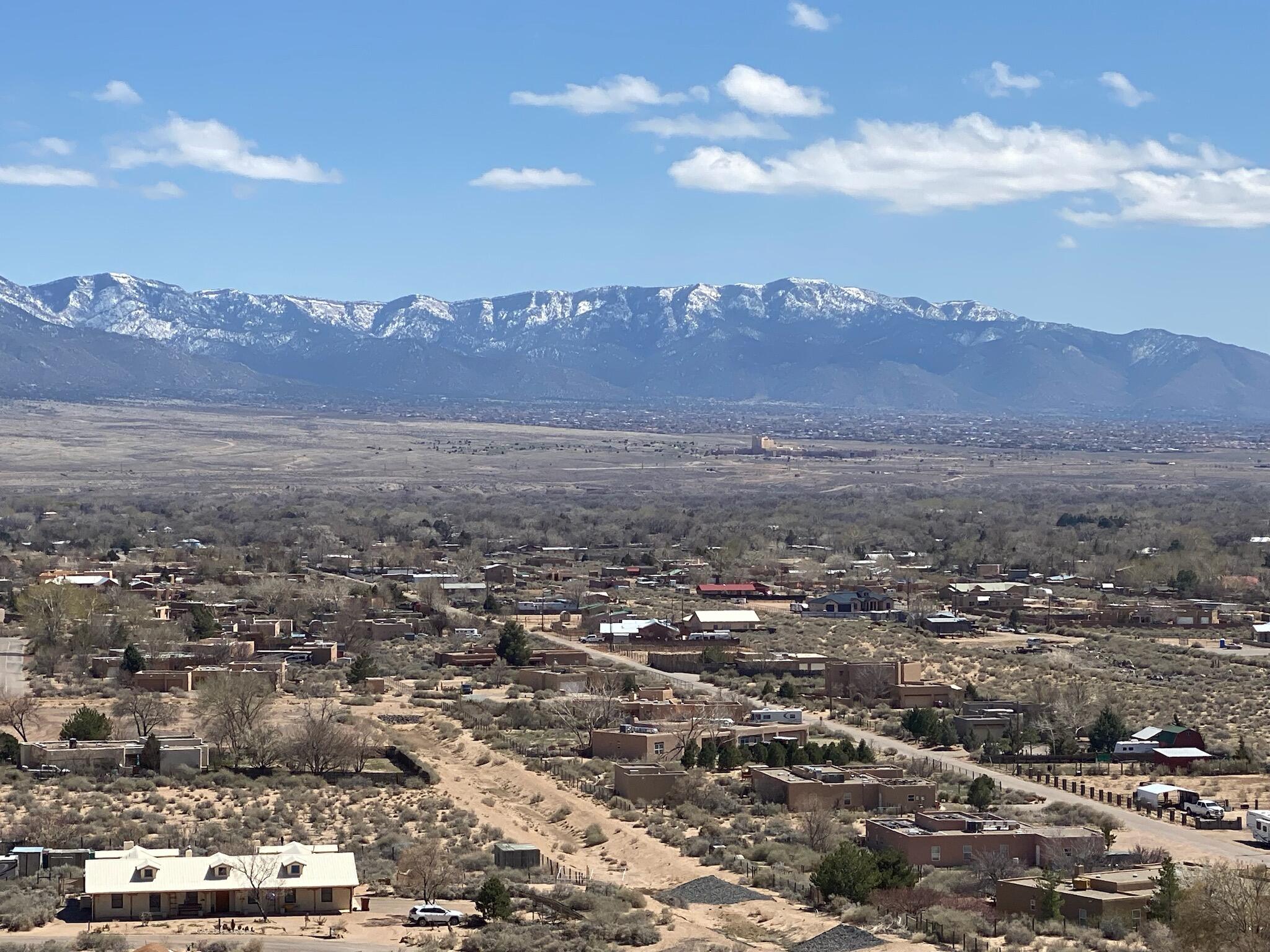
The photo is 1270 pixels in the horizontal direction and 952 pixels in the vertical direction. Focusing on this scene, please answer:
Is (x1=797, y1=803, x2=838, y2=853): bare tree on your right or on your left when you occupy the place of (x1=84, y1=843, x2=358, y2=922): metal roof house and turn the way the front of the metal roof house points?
on your left

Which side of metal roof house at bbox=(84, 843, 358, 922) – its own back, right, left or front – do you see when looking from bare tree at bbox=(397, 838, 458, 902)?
left

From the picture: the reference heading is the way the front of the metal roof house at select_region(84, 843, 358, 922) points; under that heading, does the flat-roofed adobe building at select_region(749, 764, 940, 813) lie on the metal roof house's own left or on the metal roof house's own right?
on the metal roof house's own left

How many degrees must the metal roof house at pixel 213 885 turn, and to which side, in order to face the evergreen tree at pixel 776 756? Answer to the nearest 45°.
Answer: approximately 135° to its left

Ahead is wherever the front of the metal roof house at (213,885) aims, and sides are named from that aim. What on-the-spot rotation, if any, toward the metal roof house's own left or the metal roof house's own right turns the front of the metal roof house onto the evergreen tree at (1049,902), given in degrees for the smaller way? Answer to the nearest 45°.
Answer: approximately 90° to the metal roof house's own left

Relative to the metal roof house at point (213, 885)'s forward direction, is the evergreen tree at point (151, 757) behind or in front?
behind

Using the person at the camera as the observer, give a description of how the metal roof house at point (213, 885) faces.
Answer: facing the viewer

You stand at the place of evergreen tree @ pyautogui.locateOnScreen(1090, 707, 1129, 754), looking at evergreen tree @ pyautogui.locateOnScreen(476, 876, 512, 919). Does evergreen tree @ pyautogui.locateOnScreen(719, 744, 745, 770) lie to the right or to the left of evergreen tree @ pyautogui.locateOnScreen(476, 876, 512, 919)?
right

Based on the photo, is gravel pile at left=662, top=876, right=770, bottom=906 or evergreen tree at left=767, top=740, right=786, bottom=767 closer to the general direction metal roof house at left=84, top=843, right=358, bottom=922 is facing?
the gravel pile

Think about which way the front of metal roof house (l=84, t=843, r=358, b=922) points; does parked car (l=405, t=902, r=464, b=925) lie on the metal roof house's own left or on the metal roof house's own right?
on the metal roof house's own left

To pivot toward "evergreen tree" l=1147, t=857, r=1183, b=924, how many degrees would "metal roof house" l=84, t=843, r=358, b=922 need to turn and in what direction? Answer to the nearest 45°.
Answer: approximately 90° to its left

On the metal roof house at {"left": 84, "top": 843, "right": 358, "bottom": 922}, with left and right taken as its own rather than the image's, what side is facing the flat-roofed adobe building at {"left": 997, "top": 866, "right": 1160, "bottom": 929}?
left

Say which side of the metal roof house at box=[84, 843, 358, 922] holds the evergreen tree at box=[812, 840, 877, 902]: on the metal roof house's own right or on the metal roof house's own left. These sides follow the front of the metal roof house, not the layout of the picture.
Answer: on the metal roof house's own left

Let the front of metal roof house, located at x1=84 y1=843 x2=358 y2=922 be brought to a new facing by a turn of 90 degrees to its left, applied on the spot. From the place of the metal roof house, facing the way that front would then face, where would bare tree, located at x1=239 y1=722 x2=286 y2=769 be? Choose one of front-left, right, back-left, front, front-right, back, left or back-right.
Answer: left

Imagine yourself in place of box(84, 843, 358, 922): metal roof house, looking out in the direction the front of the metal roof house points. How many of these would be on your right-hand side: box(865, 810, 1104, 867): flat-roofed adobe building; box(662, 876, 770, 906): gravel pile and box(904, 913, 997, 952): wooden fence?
0
